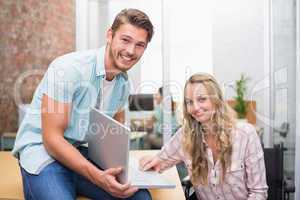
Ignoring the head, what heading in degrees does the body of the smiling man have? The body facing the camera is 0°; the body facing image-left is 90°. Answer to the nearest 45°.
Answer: approximately 315°

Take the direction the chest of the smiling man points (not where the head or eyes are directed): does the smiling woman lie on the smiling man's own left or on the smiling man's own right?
on the smiling man's own left

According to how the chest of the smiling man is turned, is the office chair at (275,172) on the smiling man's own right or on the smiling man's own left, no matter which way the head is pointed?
on the smiling man's own left

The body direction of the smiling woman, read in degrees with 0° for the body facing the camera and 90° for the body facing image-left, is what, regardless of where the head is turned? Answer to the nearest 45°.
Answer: approximately 45°
